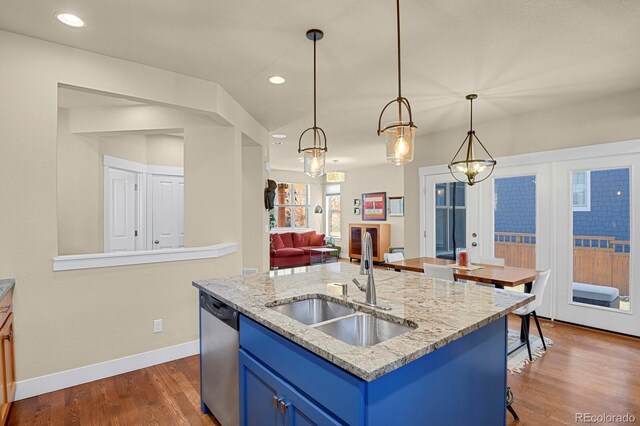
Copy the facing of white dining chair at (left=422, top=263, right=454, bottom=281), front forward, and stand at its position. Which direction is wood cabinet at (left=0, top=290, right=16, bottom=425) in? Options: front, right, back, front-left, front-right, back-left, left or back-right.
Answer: back

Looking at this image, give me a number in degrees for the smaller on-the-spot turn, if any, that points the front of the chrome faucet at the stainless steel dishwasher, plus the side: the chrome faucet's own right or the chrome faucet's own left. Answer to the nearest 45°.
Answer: approximately 45° to the chrome faucet's own right

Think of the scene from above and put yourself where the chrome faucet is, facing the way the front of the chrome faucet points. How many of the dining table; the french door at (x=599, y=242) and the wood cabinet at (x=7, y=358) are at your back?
2

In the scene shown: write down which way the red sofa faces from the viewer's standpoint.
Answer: facing the viewer

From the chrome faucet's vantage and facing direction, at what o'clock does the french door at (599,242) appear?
The french door is roughly at 6 o'clock from the chrome faucet.

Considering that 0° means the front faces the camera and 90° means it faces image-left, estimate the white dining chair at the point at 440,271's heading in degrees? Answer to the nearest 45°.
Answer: approximately 225°

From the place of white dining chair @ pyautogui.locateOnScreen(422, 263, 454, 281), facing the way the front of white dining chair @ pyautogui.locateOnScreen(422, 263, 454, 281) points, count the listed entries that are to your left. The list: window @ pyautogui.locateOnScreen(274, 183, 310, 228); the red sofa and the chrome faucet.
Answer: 2

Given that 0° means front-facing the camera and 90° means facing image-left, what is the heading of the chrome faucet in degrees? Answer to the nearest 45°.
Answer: approximately 45°

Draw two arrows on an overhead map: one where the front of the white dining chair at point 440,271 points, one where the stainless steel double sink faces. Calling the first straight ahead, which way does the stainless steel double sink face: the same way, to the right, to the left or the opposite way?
the opposite way

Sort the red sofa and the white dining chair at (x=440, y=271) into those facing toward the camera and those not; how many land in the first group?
1

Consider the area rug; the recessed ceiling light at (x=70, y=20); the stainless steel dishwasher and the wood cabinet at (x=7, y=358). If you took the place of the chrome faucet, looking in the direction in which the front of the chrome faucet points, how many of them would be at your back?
1

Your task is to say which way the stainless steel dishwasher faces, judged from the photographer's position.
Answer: facing the viewer and to the left of the viewer

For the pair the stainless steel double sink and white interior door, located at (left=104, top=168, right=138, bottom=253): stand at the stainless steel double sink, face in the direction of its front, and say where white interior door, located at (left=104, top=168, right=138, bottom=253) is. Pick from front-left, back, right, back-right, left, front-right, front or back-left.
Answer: right

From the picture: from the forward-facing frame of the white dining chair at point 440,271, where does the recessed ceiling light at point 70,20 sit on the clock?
The recessed ceiling light is roughly at 6 o'clock from the white dining chair.
